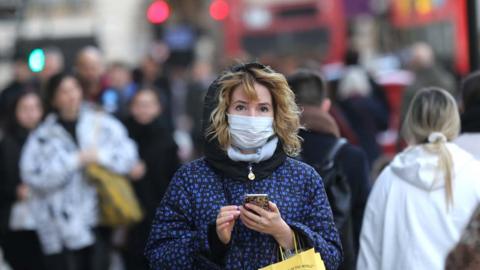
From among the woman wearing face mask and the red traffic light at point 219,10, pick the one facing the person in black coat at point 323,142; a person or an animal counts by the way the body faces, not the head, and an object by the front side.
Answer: the red traffic light

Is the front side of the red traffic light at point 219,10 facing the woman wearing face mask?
yes

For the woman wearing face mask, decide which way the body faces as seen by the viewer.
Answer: toward the camera

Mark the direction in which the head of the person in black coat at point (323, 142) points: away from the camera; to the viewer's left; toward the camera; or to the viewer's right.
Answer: away from the camera

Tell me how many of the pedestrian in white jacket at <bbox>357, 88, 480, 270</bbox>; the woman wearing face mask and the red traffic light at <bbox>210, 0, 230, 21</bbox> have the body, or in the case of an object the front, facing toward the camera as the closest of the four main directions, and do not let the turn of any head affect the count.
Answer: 2

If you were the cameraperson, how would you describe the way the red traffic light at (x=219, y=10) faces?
facing the viewer

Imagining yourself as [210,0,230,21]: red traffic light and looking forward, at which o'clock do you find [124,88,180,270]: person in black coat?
The person in black coat is roughly at 12 o'clock from the red traffic light.

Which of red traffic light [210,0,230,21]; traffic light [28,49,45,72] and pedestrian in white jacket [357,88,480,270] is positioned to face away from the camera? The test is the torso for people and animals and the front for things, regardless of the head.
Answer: the pedestrian in white jacket

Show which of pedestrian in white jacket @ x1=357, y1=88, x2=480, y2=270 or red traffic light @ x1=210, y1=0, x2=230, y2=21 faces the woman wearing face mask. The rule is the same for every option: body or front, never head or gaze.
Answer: the red traffic light

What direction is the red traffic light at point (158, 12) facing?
toward the camera

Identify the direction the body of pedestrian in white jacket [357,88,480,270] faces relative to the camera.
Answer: away from the camera

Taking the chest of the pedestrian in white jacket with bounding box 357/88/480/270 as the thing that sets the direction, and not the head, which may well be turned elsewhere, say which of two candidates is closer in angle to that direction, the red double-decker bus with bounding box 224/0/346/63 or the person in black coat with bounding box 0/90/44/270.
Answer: the red double-decker bus
